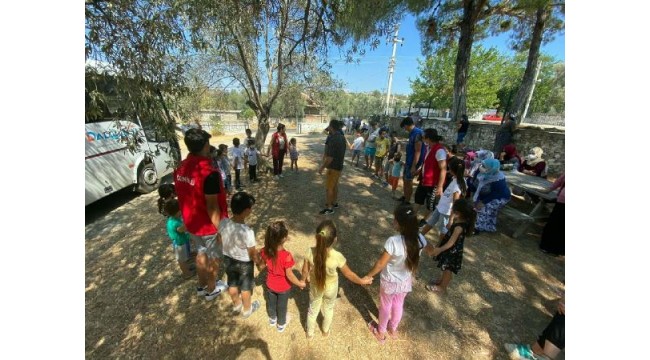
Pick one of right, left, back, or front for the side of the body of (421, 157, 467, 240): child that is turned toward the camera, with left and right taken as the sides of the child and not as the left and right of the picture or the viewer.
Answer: left

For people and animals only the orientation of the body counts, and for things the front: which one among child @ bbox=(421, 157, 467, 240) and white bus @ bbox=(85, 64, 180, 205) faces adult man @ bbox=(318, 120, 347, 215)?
the child

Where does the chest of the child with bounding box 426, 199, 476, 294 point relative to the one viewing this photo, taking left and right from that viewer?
facing to the left of the viewer

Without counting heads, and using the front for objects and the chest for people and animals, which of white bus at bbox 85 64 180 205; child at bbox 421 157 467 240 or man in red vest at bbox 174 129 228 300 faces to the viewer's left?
the child

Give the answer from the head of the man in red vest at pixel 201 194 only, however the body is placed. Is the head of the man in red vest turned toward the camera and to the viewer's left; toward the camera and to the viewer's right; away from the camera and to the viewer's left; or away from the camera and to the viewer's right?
away from the camera and to the viewer's right

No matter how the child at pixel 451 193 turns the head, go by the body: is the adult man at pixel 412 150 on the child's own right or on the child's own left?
on the child's own right

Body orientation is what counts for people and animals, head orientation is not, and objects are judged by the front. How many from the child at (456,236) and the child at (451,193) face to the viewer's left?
2

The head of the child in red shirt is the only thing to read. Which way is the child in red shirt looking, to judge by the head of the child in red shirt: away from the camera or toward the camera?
away from the camera

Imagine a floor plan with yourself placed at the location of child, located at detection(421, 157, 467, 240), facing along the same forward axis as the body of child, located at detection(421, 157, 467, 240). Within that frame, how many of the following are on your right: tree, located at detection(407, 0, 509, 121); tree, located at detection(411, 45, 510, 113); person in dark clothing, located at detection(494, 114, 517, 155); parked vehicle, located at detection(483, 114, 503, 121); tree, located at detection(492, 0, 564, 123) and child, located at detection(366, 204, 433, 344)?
5

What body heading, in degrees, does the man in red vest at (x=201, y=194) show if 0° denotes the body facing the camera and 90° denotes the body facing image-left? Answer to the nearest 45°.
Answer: approximately 225°

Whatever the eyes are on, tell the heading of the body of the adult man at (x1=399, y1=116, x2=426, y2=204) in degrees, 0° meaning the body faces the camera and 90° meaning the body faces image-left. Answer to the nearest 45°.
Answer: approximately 90°
